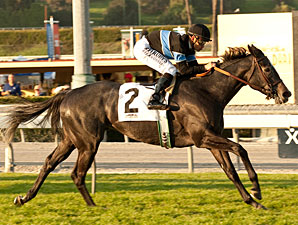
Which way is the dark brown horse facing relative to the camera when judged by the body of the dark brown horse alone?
to the viewer's right

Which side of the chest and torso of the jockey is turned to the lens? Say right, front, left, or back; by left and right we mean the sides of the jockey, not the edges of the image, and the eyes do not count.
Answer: right

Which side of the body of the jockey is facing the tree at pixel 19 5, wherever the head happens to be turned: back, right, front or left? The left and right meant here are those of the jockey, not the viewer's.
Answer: left
